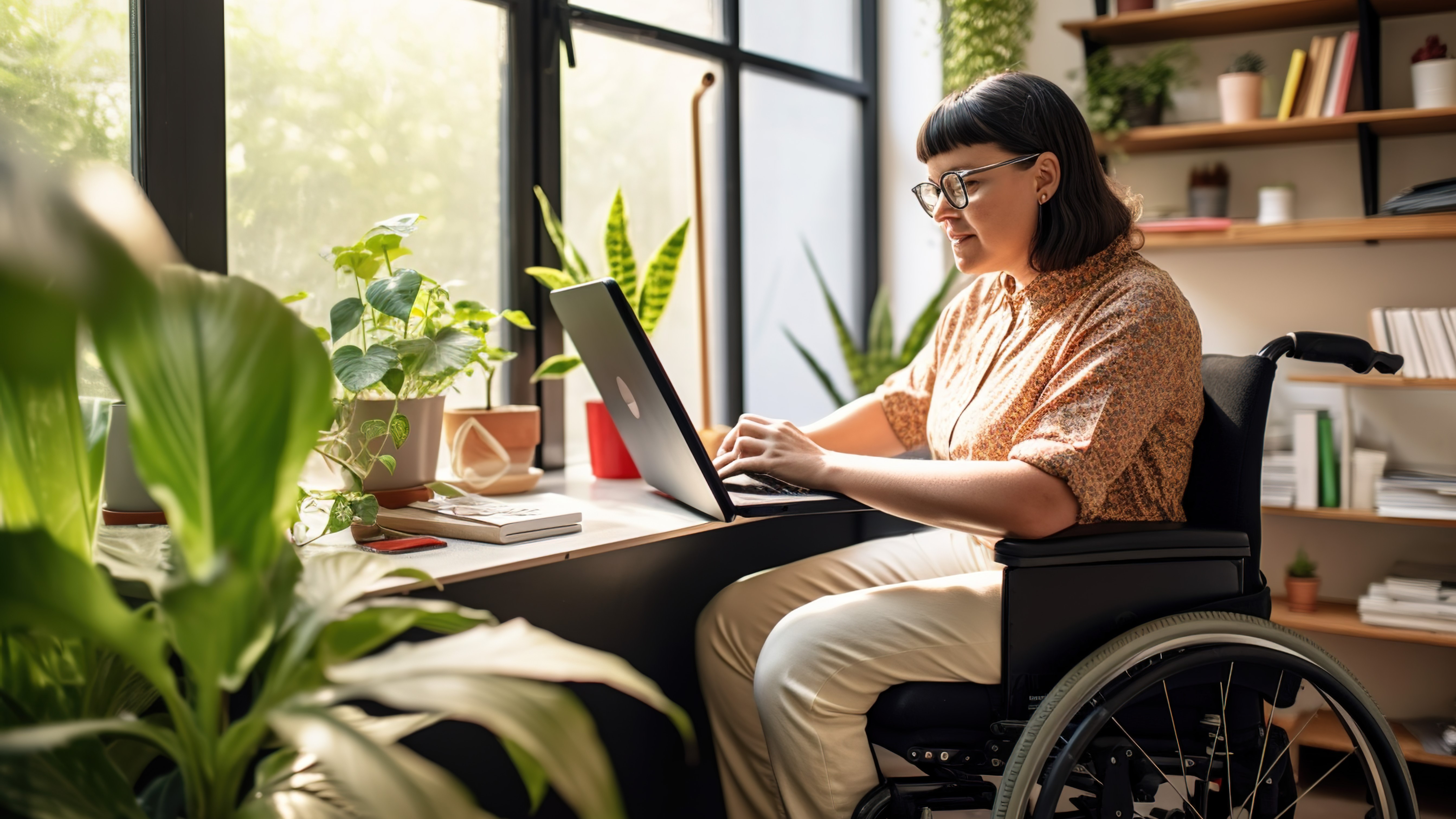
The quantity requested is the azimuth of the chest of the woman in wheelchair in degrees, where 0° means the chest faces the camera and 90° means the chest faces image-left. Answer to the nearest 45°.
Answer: approximately 90°

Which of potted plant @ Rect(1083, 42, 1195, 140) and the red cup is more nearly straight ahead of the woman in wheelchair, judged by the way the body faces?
the red cup

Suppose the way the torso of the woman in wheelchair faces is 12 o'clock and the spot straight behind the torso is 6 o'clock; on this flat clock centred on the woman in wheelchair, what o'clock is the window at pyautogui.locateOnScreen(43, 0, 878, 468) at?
The window is roughly at 1 o'clock from the woman in wheelchair.

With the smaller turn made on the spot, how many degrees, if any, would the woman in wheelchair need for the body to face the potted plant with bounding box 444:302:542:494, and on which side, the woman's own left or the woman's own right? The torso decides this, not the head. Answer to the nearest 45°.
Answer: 0° — they already face it

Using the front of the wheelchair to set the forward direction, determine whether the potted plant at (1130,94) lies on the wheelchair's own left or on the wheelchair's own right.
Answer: on the wheelchair's own right

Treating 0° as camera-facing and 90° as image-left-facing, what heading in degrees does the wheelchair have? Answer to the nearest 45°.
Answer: approximately 90°

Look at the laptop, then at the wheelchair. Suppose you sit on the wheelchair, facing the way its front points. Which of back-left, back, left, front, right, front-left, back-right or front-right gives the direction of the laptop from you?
front

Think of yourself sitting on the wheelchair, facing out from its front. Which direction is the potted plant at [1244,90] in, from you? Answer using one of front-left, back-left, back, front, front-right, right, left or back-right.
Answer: right

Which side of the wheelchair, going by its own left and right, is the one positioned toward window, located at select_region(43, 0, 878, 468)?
front

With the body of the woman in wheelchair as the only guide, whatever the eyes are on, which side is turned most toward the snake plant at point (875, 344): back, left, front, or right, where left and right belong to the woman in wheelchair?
right

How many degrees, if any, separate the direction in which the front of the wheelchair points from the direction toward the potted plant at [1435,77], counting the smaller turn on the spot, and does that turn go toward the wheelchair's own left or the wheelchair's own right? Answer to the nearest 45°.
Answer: approximately 135° to the wheelchair's own right

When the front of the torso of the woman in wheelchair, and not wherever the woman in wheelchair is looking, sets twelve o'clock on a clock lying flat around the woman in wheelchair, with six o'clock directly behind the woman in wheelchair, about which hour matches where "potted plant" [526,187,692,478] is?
The potted plant is roughly at 1 o'clock from the woman in wheelchair.

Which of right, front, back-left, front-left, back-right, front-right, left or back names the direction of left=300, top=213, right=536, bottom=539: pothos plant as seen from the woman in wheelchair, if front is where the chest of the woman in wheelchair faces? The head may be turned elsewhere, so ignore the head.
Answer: front
